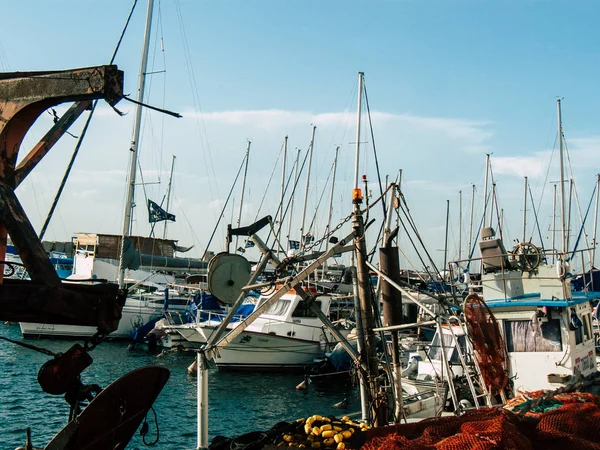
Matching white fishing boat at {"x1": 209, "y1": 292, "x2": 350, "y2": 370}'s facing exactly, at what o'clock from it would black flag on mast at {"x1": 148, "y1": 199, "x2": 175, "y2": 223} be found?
The black flag on mast is roughly at 3 o'clock from the white fishing boat.

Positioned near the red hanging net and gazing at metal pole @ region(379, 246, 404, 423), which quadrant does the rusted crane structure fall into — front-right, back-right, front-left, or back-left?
front-left

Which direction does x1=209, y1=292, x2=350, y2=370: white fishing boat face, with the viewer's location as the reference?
facing the viewer and to the left of the viewer

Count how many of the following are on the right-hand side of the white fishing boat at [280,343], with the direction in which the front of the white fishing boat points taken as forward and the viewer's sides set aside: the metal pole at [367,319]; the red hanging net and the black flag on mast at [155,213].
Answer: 1

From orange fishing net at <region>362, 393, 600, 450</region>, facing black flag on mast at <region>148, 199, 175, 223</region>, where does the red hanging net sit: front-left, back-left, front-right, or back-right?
front-right

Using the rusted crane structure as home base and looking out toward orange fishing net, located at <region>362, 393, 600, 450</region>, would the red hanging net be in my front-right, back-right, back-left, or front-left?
front-left

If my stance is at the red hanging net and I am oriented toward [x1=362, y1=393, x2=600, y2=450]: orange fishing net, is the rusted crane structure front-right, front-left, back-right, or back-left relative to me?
front-right

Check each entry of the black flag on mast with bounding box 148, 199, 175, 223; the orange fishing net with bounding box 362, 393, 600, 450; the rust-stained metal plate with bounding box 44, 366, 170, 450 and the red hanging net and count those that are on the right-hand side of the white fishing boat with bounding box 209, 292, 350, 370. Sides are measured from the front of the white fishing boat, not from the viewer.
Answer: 1

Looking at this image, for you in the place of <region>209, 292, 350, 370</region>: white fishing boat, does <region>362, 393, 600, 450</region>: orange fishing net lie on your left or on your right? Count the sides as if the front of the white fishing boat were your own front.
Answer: on your left

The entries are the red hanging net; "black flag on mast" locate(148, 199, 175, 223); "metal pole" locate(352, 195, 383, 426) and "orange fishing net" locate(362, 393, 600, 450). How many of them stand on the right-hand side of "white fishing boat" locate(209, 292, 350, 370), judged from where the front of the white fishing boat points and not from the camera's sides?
1
